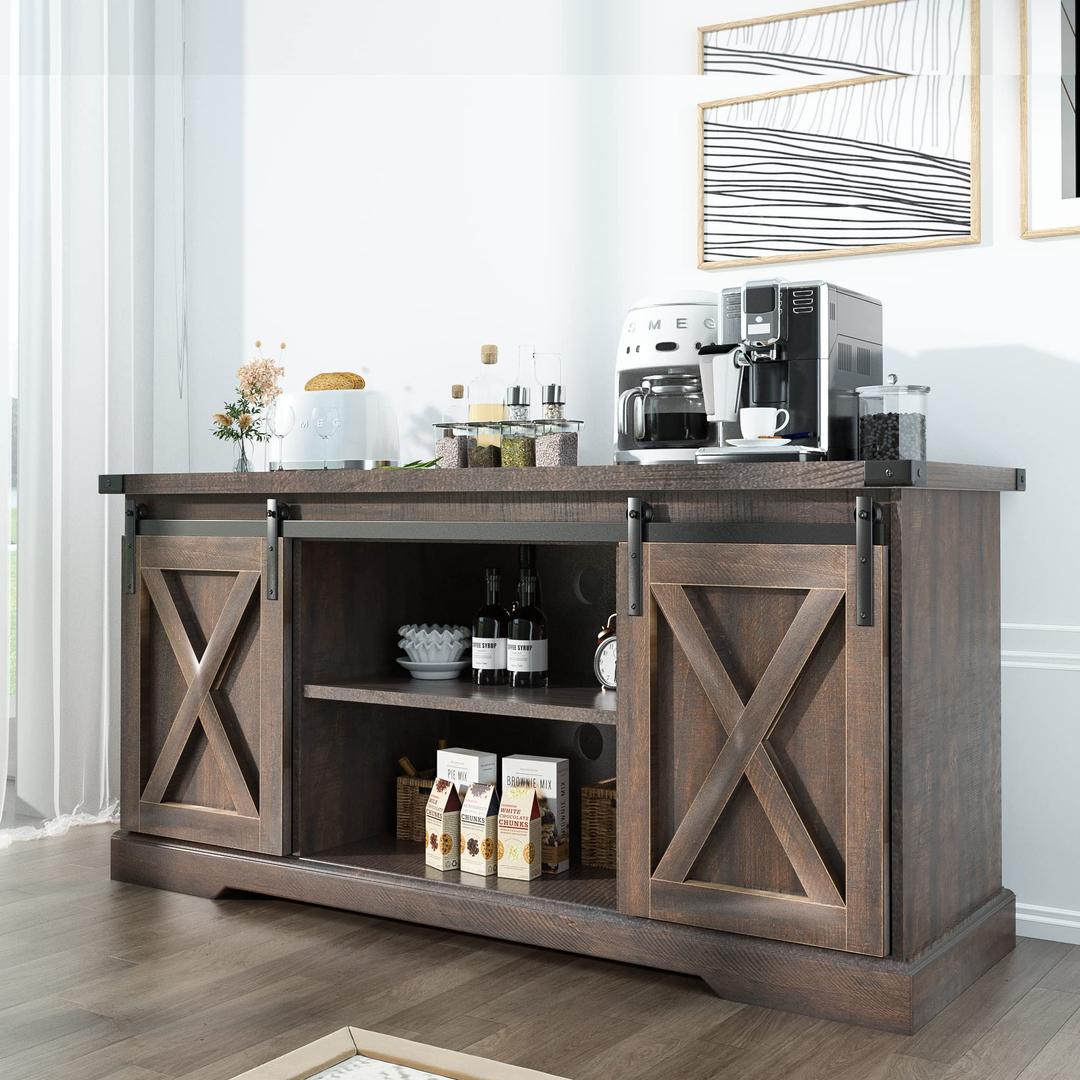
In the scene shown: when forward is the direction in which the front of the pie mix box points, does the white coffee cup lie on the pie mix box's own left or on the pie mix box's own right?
on the pie mix box's own left

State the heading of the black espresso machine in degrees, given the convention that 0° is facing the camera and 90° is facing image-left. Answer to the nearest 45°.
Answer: approximately 45°

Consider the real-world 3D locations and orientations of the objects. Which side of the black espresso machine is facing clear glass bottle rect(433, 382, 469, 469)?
right
